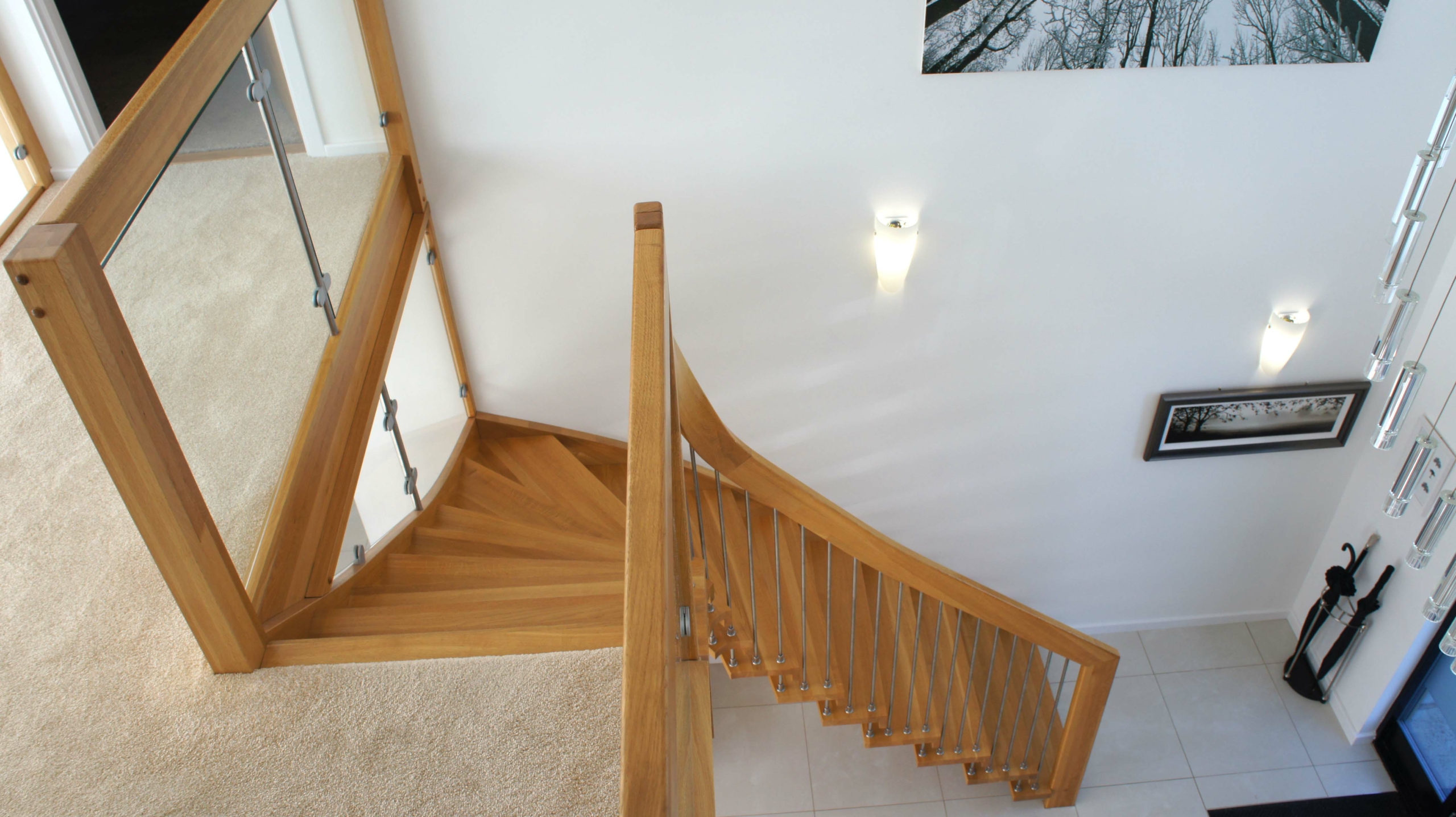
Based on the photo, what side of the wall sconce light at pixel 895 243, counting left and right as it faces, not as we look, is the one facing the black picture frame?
left

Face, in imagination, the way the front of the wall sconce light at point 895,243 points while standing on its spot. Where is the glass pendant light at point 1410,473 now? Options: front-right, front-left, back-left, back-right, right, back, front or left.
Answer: front-left

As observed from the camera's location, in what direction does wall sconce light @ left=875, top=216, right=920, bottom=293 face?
facing the viewer

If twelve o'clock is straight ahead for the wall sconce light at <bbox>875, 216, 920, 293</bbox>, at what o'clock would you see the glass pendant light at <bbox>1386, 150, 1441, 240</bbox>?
The glass pendant light is roughly at 10 o'clock from the wall sconce light.

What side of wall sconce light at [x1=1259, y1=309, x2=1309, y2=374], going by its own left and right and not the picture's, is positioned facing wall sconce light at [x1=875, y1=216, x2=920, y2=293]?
right

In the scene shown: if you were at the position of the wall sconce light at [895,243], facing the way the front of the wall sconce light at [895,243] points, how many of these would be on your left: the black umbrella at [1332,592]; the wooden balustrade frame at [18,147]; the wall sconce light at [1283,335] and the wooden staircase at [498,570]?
2

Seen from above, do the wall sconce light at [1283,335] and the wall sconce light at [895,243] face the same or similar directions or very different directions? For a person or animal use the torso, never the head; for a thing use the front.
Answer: same or similar directions

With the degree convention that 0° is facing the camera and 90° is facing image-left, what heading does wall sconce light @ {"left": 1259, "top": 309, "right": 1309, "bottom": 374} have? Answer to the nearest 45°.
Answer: approximately 315°

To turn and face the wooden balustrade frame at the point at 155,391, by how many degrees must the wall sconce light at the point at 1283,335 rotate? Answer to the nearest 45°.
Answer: approximately 90° to its right

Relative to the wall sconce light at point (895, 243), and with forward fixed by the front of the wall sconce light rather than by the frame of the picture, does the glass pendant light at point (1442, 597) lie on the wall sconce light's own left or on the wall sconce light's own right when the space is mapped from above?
on the wall sconce light's own left

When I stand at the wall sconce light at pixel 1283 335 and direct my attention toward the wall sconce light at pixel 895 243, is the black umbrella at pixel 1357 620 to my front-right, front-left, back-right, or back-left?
back-left

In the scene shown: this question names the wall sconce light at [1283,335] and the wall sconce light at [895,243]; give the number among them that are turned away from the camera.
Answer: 0

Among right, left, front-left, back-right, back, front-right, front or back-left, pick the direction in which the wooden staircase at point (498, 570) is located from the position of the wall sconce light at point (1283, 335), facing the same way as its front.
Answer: right
